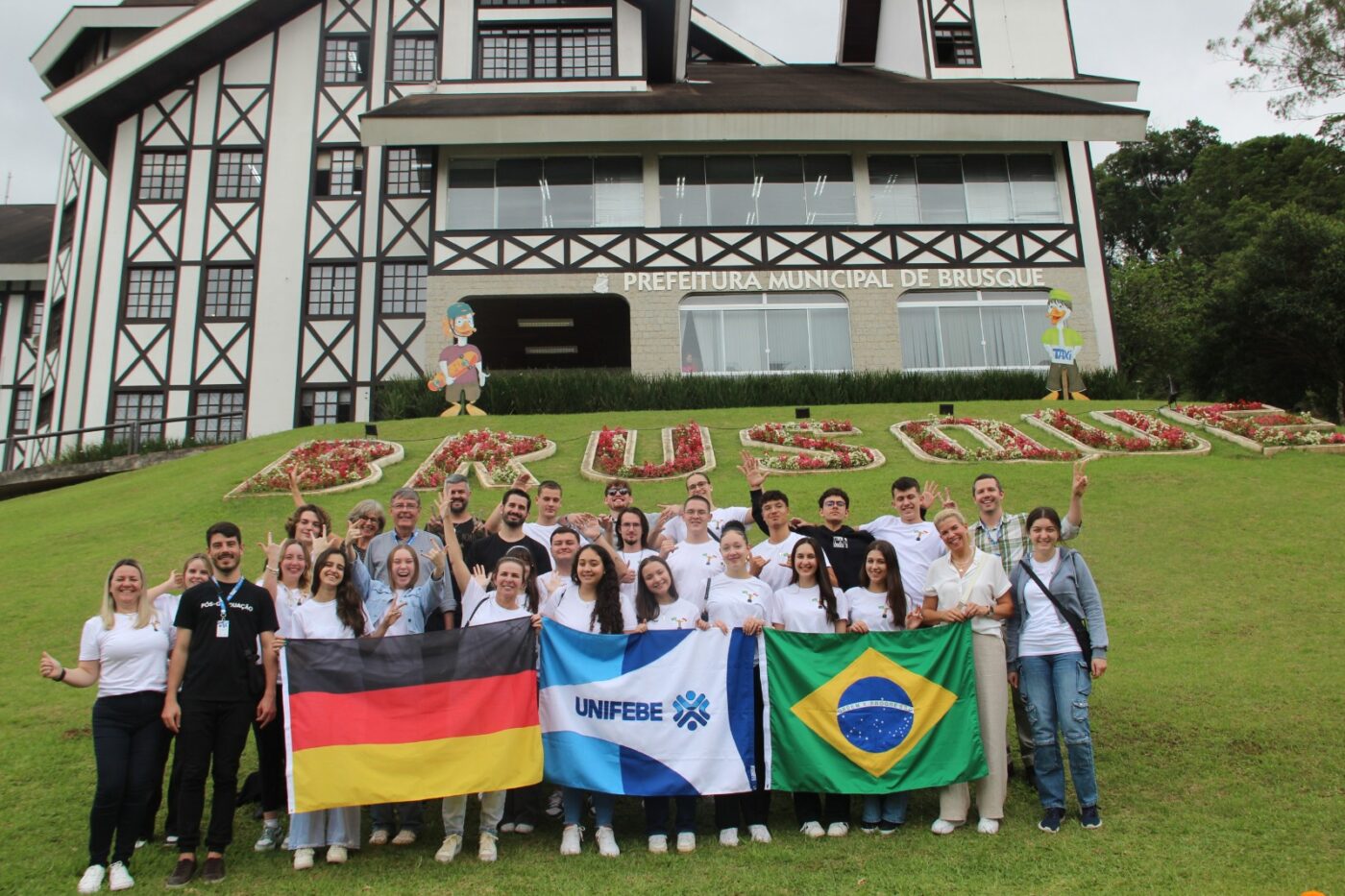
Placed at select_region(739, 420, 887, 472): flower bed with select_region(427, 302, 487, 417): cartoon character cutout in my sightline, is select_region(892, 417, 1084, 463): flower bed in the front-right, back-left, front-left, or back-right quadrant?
back-right

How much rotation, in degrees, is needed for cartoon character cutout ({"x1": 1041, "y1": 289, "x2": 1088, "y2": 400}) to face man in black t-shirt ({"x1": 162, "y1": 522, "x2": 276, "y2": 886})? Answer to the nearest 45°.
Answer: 0° — it already faces them

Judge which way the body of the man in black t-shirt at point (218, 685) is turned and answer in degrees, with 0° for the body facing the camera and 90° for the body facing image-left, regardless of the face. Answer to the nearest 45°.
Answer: approximately 0°

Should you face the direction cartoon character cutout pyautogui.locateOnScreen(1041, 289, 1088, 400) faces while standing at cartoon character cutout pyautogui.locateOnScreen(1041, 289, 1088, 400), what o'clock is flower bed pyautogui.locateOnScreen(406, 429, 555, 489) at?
The flower bed is roughly at 1 o'clock from the cartoon character cutout.

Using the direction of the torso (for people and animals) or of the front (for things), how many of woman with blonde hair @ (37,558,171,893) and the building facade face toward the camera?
2

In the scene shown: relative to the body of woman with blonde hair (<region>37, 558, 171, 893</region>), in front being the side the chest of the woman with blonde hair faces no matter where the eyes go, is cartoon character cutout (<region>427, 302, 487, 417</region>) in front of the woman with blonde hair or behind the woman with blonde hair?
behind
